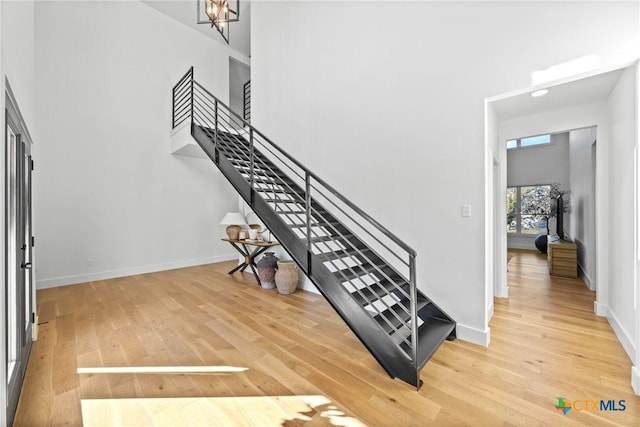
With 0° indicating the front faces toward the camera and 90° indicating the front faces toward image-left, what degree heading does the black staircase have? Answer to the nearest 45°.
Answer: approximately 315°

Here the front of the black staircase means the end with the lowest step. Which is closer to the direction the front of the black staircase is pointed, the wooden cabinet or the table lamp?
the wooden cabinet

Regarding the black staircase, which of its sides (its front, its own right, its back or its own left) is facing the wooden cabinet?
left

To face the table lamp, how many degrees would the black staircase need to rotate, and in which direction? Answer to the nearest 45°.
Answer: approximately 180°

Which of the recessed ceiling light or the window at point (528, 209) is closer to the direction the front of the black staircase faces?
the recessed ceiling light

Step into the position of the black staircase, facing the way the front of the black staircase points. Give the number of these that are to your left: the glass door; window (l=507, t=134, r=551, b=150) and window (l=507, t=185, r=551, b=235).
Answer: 2

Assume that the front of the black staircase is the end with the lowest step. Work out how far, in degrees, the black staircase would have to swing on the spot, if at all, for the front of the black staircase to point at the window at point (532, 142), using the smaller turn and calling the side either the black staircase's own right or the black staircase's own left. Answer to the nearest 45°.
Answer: approximately 90° to the black staircase's own left

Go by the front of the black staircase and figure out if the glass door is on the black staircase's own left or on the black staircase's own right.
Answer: on the black staircase's own right

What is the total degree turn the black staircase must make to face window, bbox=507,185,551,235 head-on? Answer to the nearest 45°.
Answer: approximately 90° to its left

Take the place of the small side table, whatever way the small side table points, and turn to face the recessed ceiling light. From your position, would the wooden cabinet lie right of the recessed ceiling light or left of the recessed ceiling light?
left
